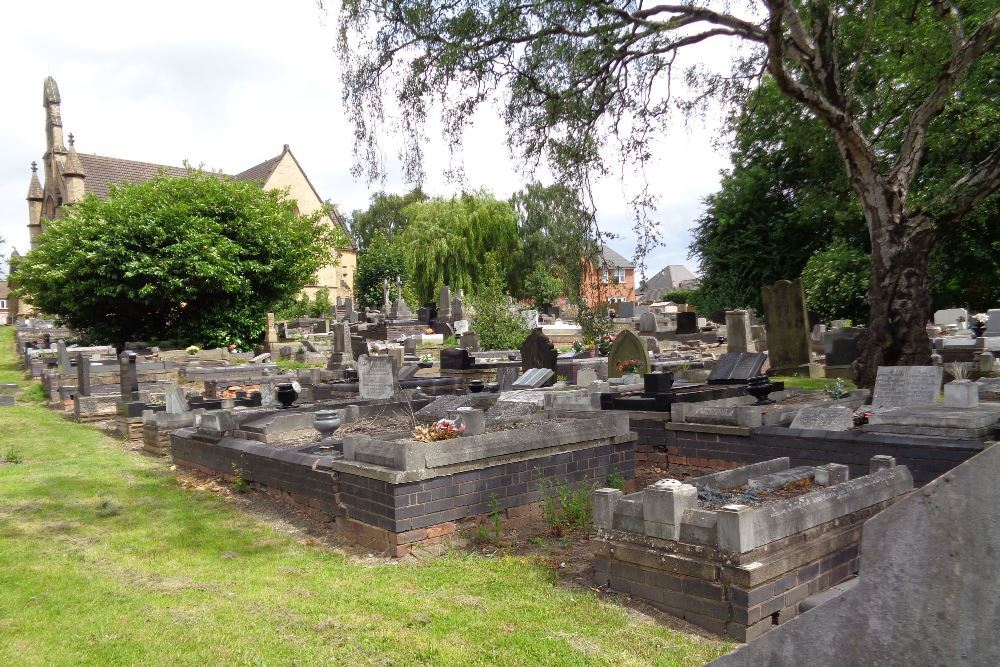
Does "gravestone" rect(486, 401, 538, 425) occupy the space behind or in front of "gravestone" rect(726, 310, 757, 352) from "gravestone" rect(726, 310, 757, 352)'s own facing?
in front

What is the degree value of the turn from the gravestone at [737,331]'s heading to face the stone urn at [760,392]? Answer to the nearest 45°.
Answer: approximately 45° to its left

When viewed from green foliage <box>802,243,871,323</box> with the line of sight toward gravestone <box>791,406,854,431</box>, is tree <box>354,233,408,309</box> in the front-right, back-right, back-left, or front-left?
back-right

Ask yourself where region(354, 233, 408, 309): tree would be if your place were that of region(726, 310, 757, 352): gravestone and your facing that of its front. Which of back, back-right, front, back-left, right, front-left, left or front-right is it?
right

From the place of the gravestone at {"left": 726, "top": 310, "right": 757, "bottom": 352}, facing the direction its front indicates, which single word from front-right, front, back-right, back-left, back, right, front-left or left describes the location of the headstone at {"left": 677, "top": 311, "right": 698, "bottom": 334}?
back-right

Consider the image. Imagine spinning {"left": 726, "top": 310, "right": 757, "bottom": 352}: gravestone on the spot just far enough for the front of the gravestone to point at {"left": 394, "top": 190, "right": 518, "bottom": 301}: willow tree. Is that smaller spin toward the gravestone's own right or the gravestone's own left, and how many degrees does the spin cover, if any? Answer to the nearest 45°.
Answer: approximately 90° to the gravestone's own right

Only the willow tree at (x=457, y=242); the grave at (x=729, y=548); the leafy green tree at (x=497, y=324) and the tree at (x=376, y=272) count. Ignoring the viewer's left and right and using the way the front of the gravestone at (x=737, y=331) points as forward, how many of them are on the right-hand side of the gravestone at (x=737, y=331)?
3

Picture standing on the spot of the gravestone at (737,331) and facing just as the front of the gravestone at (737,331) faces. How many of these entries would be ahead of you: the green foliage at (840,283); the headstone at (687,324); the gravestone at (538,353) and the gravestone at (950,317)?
1

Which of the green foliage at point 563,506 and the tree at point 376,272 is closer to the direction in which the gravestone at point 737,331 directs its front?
the green foliage

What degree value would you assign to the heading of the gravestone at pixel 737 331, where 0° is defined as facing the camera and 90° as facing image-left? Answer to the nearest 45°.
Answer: approximately 45°

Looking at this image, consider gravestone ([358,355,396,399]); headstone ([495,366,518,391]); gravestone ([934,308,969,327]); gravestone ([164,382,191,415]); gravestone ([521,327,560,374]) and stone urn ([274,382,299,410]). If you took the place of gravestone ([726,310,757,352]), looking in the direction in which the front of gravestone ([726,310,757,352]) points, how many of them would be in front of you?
5

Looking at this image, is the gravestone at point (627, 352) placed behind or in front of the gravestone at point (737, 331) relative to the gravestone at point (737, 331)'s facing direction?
in front

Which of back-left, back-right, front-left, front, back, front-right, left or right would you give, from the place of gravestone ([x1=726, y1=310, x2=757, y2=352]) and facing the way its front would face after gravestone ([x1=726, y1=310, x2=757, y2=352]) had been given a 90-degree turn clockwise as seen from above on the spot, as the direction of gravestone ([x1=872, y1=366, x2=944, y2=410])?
back-left
